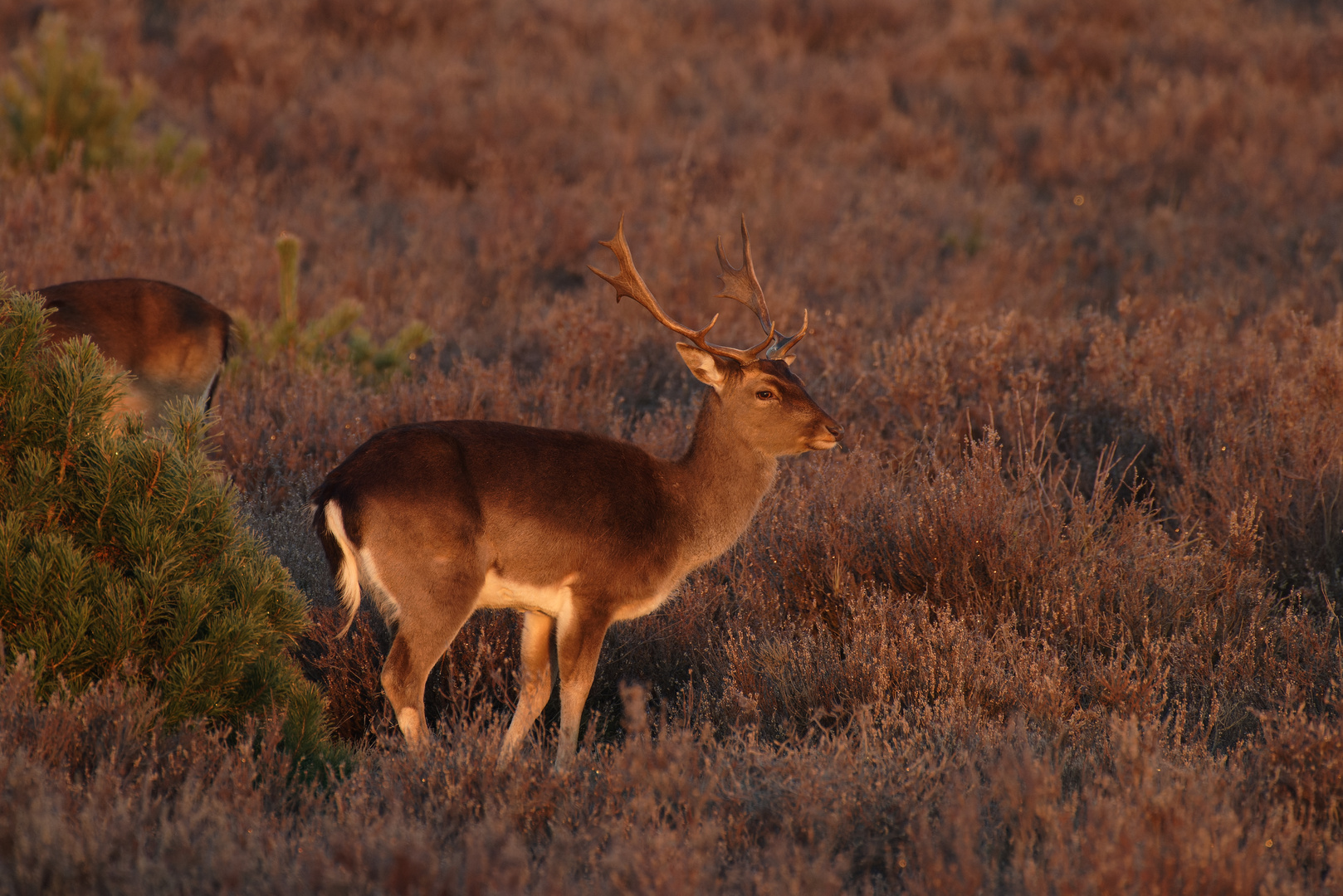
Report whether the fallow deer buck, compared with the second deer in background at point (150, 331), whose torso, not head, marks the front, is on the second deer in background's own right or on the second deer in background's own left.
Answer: on the second deer in background's own left

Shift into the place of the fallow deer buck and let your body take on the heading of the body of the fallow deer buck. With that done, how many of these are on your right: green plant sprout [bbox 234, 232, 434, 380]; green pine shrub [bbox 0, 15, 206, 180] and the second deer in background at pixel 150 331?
0

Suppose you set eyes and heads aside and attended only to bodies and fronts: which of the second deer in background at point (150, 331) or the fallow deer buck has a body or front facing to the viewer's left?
the second deer in background

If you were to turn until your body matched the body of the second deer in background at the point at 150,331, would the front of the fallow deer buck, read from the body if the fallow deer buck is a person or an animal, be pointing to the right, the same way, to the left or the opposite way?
the opposite way

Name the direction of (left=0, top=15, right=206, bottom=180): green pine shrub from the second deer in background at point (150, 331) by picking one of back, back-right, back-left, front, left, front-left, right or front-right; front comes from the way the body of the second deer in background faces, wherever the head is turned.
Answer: right

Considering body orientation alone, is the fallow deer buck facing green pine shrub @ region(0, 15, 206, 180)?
no

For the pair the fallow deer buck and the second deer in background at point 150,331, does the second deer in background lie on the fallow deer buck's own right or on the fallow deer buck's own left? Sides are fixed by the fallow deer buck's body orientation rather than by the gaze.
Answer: on the fallow deer buck's own left

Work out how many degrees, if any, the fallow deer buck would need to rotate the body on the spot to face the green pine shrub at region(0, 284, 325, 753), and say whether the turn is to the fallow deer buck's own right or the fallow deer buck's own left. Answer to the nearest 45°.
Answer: approximately 135° to the fallow deer buck's own right

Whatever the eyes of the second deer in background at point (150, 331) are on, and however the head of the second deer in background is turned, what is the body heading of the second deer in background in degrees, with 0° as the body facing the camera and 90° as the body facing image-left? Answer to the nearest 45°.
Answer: approximately 90°

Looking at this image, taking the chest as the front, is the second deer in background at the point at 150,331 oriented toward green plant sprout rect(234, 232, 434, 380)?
no

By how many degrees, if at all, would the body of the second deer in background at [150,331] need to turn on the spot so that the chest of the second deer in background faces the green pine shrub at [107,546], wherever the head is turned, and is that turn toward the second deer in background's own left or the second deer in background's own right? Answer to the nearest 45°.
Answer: approximately 90° to the second deer in background's own left

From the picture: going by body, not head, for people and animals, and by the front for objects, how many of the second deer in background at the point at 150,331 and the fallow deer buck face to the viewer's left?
1

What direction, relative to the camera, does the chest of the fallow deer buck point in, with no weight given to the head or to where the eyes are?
to the viewer's right

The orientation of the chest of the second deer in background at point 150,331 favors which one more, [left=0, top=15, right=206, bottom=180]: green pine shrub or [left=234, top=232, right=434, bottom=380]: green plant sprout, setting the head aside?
the green pine shrub
